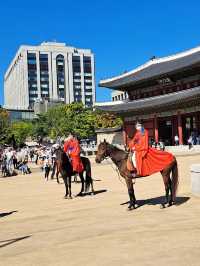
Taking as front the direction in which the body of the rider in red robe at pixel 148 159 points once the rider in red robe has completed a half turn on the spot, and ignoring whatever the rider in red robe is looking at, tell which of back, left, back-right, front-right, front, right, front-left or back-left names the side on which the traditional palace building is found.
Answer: left

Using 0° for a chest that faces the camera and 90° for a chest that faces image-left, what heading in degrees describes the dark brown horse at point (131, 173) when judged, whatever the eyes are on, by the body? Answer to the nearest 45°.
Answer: approximately 90°

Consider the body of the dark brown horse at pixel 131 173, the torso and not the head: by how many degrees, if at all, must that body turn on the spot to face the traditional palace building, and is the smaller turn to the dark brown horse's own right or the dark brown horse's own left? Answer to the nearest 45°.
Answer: approximately 90° to the dark brown horse's own right

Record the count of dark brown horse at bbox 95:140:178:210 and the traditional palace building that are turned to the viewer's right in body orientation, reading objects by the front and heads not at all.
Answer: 0

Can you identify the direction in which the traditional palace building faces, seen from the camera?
facing the viewer and to the left of the viewer

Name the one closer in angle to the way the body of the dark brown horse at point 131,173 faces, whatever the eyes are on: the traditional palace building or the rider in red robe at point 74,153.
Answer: the rider in red robe

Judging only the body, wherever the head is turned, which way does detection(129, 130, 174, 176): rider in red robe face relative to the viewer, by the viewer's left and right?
facing to the left of the viewer

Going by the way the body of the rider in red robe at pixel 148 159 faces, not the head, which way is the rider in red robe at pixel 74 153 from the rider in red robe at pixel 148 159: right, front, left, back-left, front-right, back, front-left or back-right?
front-right

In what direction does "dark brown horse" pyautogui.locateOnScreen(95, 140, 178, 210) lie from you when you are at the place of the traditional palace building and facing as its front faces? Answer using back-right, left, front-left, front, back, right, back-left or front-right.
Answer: front-left
